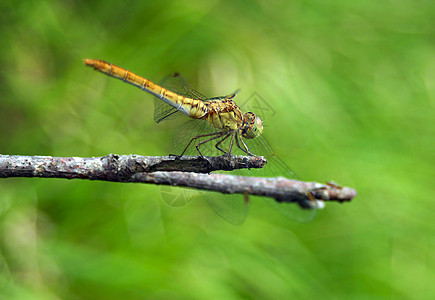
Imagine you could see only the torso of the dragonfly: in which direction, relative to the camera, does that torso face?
to the viewer's right
